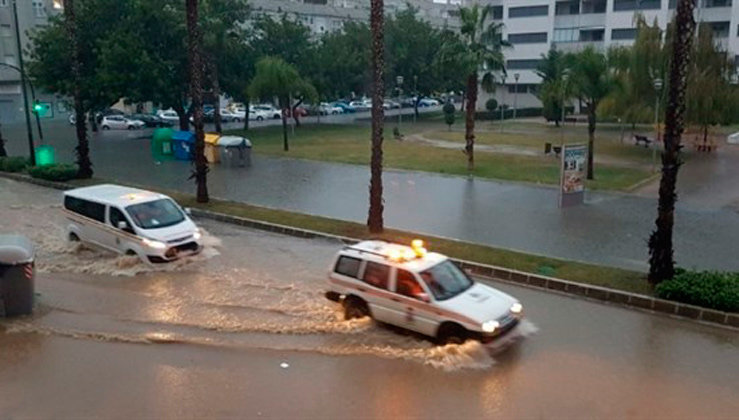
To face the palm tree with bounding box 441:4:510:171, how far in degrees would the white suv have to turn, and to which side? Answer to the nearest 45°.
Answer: approximately 135° to its left

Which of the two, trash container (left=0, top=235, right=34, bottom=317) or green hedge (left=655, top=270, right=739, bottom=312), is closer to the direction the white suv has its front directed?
the green hedge

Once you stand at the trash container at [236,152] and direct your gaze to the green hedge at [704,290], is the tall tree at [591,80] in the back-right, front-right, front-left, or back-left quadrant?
front-left

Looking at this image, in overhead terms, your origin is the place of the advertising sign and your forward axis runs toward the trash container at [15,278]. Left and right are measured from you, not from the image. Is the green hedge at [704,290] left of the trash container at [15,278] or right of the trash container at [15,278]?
left

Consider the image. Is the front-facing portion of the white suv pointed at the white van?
no

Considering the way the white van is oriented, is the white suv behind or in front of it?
in front

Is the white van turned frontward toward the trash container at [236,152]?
no

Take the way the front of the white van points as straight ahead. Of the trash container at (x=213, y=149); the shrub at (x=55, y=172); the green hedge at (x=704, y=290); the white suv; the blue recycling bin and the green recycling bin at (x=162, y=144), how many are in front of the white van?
2

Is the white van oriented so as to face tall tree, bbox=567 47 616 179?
no

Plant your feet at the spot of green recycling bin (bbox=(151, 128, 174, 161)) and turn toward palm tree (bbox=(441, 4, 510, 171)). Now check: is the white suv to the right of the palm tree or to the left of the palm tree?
right

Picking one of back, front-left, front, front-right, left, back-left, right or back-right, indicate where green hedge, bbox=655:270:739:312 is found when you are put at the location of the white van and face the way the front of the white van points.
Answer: front

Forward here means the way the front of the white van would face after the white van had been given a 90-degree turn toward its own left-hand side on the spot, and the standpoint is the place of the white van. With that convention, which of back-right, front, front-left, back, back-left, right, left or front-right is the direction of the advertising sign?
front-right

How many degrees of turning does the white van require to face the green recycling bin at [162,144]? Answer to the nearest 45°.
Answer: approximately 135° to its left

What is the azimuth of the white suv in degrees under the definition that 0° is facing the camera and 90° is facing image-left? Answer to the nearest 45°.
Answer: approximately 315°

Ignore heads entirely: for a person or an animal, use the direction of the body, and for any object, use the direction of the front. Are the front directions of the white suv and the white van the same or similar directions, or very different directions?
same or similar directions

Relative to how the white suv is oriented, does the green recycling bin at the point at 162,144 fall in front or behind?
behind

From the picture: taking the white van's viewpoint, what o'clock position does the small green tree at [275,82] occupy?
The small green tree is roughly at 8 o'clock from the white van.
